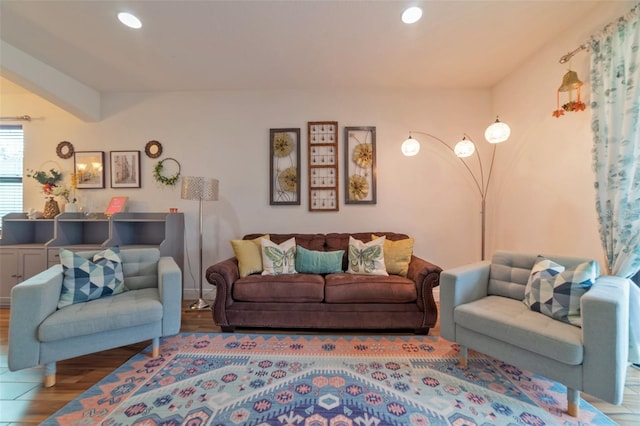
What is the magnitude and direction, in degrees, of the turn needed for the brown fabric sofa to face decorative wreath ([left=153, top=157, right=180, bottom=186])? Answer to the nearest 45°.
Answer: approximately 135° to its right

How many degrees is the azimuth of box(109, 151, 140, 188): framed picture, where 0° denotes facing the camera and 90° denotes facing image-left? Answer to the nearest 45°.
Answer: approximately 0°

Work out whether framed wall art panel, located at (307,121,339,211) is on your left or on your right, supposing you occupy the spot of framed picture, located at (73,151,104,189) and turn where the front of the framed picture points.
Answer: on your left

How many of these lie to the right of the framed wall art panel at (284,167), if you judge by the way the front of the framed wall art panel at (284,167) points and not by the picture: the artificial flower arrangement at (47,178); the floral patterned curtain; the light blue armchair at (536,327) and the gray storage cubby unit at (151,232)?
2

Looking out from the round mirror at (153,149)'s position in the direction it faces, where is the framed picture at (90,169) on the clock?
The framed picture is roughly at 4 o'clock from the round mirror.

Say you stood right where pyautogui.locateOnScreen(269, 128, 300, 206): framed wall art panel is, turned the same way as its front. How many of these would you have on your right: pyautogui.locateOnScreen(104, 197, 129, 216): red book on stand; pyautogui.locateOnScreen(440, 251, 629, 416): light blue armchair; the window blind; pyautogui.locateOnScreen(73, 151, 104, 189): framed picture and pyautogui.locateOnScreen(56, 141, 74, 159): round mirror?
4

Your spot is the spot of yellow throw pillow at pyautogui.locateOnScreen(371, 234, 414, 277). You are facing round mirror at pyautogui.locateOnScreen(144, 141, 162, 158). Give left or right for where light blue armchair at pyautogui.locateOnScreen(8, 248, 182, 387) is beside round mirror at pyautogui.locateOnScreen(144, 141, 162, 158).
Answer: left

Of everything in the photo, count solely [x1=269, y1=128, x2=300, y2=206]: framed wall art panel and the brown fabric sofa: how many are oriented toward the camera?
2
